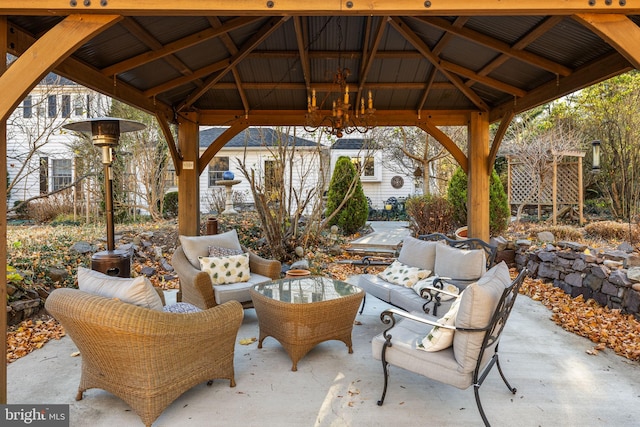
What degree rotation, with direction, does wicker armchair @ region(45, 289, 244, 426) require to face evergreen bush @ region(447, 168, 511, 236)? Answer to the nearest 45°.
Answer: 0° — it already faces it

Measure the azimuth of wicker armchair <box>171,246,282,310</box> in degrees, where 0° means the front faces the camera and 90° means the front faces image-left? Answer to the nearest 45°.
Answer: approximately 315°

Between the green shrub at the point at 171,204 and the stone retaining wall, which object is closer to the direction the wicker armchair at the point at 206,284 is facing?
the stone retaining wall

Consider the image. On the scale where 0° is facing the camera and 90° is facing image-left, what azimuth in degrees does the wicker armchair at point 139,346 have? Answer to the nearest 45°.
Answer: approximately 225°

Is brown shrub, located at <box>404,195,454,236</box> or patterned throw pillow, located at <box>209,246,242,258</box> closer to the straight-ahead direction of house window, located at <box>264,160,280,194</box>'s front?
the patterned throw pillow

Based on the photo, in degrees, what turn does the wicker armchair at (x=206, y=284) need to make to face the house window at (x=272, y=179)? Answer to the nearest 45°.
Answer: approximately 135° to its left

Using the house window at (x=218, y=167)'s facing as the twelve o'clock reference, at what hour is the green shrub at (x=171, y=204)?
The green shrub is roughly at 1 o'clock from the house window.

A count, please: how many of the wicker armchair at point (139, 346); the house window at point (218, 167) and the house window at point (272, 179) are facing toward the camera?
2

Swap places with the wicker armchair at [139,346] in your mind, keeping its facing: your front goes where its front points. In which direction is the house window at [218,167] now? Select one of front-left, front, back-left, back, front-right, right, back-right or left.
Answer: front-left
